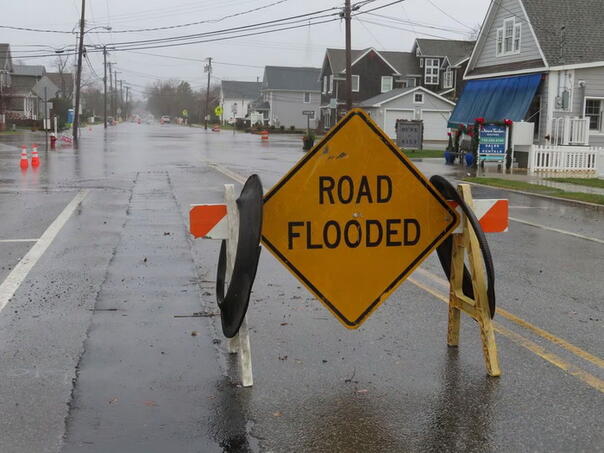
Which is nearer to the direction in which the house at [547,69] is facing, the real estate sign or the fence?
the real estate sign

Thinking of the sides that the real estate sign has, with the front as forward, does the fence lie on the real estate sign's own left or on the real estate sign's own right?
on the real estate sign's own left

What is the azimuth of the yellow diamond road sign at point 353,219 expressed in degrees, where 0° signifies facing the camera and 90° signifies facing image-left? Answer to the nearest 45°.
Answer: approximately 0°

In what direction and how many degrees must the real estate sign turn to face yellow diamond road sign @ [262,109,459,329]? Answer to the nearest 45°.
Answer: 0° — it already faces it

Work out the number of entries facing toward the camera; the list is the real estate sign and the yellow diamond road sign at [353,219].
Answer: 2

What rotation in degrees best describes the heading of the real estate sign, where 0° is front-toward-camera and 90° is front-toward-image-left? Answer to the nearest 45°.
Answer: approximately 0°

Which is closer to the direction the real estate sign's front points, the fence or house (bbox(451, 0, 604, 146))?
the fence

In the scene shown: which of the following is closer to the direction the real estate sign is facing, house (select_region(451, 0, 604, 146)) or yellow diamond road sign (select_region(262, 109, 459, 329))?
the yellow diamond road sign

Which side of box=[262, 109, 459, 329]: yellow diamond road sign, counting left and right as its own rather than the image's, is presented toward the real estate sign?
back

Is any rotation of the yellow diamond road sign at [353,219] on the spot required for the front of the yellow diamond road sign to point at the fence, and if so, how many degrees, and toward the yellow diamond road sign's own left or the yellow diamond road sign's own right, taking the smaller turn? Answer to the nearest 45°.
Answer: approximately 180°

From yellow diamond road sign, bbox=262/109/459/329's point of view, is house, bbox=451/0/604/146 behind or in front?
behind
